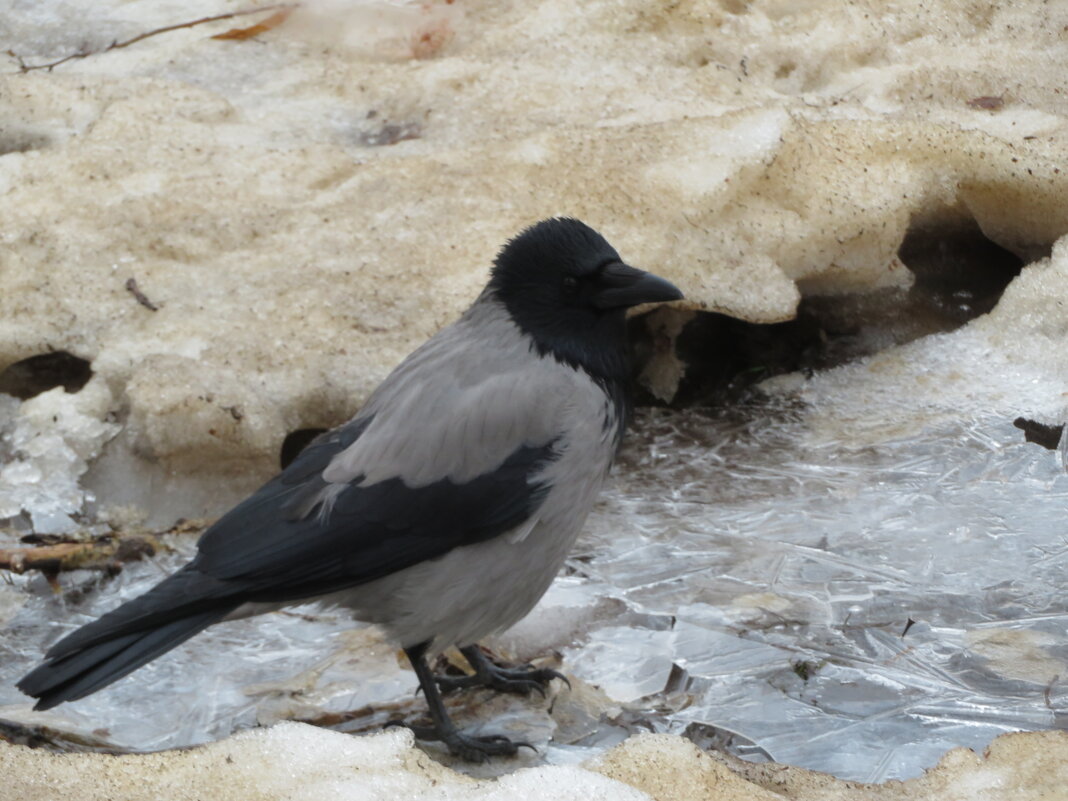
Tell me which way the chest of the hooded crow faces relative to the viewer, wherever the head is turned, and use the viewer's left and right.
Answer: facing to the right of the viewer

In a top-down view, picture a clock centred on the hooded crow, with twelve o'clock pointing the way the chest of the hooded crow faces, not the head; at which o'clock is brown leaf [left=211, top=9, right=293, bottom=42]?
The brown leaf is roughly at 9 o'clock from the hooded crow.
